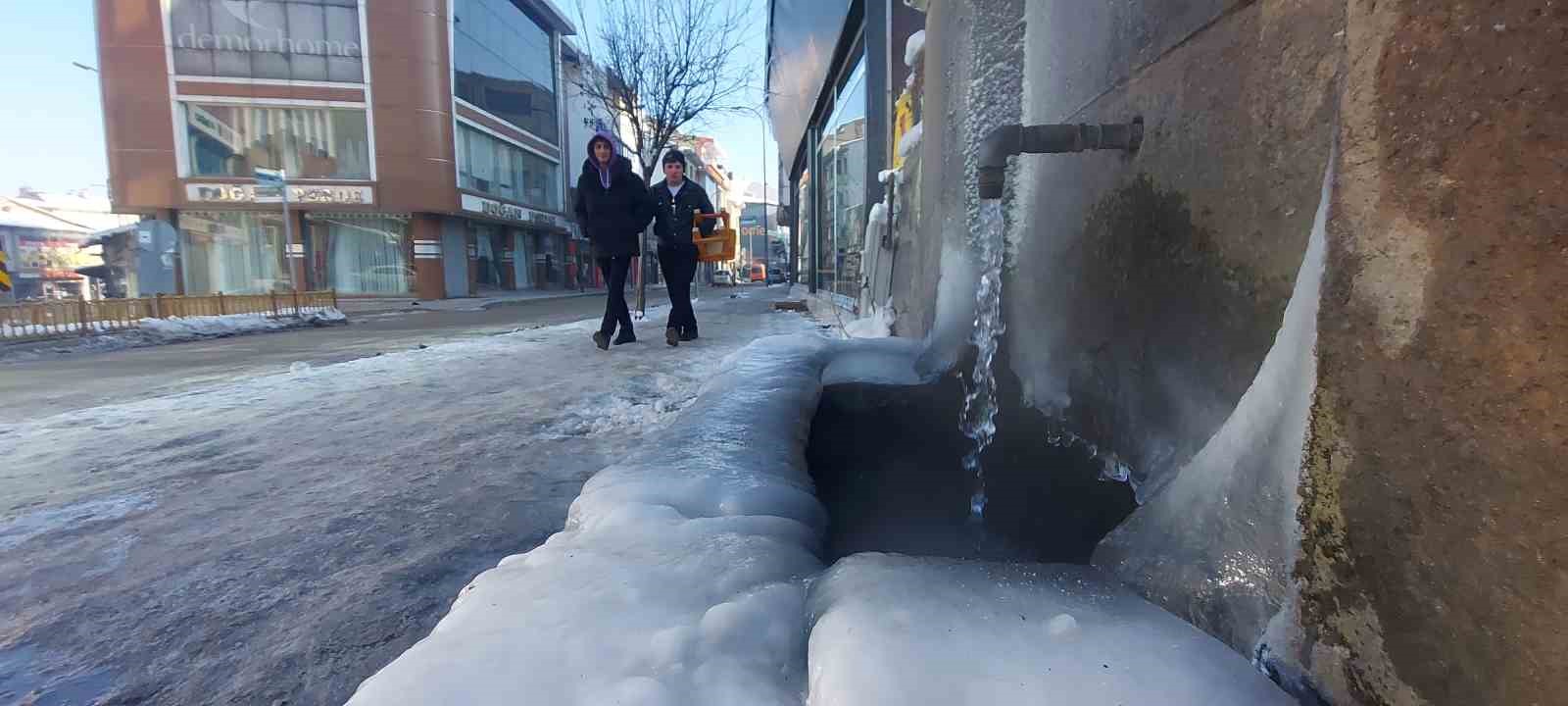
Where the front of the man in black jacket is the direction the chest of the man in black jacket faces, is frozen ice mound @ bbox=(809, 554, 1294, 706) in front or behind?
in front

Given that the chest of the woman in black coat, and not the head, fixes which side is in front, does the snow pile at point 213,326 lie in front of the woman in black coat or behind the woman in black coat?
behind

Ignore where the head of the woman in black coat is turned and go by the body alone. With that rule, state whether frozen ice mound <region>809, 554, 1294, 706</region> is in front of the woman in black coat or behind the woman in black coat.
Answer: in front

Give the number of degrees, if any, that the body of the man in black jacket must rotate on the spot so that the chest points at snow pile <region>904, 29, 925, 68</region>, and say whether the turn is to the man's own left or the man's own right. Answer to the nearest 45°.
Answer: approximately 45° to the man's own left

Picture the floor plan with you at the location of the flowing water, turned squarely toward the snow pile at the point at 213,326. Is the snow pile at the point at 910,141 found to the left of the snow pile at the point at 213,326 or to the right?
right

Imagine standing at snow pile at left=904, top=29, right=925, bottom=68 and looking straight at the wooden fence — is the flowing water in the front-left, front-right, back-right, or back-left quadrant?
back-left

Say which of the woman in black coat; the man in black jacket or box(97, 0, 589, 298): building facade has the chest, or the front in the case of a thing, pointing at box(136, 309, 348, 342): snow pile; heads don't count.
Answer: the building facade

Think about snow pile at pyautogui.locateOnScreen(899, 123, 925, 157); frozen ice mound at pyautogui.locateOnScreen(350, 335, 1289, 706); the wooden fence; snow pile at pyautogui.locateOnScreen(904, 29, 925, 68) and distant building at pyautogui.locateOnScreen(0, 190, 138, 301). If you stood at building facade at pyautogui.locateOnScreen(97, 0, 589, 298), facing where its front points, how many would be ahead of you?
4

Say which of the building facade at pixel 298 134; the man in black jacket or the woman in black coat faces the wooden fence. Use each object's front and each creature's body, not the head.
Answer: the building facade

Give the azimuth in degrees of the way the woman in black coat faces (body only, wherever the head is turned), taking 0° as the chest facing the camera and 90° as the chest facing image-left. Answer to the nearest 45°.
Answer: approximately 0°

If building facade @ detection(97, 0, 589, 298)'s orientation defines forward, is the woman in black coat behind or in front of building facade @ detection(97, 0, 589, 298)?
in front

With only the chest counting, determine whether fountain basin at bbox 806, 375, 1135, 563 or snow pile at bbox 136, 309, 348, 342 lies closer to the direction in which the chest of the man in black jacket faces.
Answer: the fountain basin
